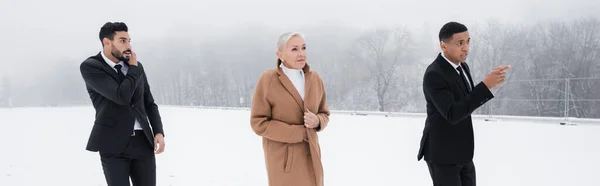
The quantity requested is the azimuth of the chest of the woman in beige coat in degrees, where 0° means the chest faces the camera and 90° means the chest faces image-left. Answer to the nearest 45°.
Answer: approximately 315°

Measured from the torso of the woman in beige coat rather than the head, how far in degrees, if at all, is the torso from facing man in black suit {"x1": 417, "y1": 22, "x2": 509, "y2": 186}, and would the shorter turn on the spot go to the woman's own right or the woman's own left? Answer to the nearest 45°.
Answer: approximately 45° to the woman's own left

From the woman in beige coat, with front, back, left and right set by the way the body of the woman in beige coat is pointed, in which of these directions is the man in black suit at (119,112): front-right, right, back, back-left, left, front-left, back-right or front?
back-right

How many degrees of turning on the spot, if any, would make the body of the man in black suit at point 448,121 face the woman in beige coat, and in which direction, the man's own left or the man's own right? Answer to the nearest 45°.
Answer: approximately 135° to the man's own right

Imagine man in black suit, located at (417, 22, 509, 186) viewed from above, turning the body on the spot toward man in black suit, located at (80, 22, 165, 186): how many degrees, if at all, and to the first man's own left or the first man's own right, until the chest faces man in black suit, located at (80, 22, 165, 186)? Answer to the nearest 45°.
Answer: approximately 135° to the first man's own right

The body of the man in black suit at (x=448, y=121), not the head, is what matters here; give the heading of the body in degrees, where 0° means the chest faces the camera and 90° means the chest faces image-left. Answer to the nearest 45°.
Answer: approximately 315°
